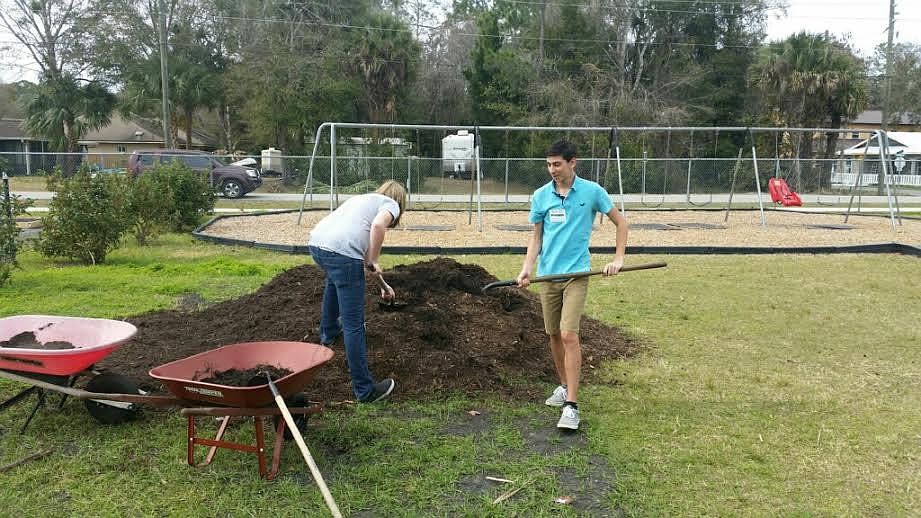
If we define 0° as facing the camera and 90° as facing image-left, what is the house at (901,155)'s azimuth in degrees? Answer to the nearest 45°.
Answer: approximately 0°

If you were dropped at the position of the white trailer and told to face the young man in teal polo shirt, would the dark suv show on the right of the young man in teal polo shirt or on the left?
right

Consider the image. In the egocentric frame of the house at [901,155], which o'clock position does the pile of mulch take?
The pile of mulch is roughly at 12 o'clock from the house.

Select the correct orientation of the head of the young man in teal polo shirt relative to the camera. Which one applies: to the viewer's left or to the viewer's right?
to the viewer's left

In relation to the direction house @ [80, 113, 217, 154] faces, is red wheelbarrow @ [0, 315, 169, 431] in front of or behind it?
in front

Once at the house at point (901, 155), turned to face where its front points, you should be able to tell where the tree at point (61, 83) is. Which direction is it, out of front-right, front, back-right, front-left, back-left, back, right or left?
front-right

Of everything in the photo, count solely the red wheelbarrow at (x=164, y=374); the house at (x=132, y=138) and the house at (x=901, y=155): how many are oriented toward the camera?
2
